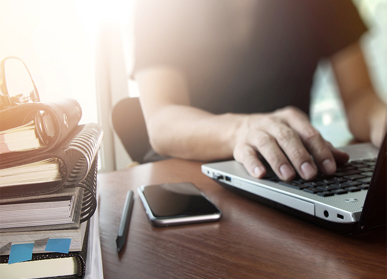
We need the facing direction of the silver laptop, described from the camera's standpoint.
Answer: facing away from the viewer and to the left of the viewer
